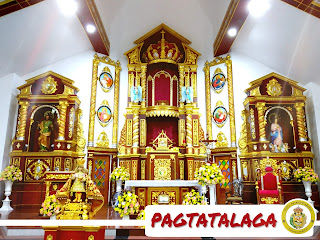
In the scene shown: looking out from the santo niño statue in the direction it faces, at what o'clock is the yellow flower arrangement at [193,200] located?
The yellow flower arrangement is roughly at 8 o'clock from the santo niño statue.

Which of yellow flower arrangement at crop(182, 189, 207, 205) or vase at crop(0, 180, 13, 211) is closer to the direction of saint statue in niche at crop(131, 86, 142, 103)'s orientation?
the yellow flower arrangement

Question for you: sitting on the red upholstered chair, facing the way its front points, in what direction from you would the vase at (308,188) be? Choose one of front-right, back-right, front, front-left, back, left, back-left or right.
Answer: back-left

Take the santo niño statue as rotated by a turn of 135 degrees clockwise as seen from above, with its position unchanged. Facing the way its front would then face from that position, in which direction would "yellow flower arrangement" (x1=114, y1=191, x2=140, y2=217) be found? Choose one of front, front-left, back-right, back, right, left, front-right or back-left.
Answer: right

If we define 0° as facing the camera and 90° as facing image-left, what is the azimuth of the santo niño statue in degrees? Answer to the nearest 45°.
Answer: approximately 0°

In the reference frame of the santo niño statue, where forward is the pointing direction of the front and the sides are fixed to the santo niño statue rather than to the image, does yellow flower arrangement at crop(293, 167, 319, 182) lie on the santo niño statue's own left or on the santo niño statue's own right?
on the santo niño statue's own left
